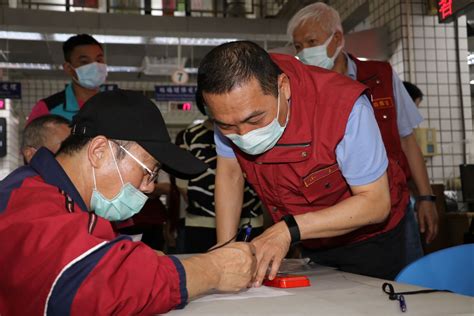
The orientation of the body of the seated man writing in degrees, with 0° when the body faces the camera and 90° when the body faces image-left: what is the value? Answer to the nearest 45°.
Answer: approximately 270°

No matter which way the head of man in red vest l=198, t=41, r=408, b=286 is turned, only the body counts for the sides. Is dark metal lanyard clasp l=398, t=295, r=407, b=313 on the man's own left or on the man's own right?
on the man's own left

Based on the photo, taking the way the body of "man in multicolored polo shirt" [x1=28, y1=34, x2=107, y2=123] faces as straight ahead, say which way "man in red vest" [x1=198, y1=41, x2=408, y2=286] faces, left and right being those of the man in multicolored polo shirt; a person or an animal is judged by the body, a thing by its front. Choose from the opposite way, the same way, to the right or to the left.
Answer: to the right

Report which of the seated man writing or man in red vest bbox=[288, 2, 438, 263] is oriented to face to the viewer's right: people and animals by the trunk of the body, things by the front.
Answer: the seated man writing
